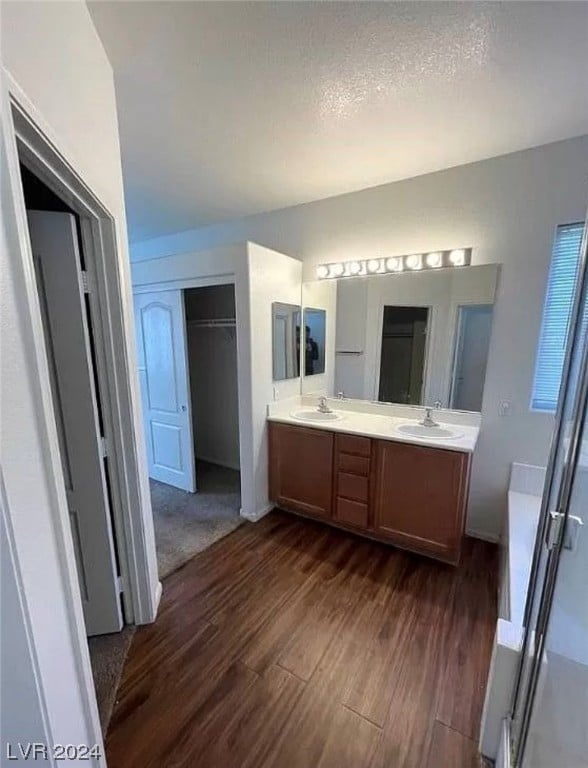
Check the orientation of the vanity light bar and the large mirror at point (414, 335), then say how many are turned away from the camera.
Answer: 0

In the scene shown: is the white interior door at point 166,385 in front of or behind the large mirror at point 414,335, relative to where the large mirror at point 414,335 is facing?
in front

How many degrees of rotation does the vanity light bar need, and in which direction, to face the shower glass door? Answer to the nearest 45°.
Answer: approximately 45° to its left

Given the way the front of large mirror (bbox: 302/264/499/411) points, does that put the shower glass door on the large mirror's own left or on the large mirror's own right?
on the large mirror's own left

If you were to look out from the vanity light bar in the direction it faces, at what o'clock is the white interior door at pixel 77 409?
The white interior door is roughly at 12 o'clock from the vanity light bar.

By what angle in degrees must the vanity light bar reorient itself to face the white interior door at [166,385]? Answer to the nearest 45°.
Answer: approximately 45° to its right

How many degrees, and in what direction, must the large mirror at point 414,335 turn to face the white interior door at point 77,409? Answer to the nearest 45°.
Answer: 0° — it already faces it

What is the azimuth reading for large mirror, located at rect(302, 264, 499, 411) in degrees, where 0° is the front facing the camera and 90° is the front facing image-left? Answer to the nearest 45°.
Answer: approximately 45°
